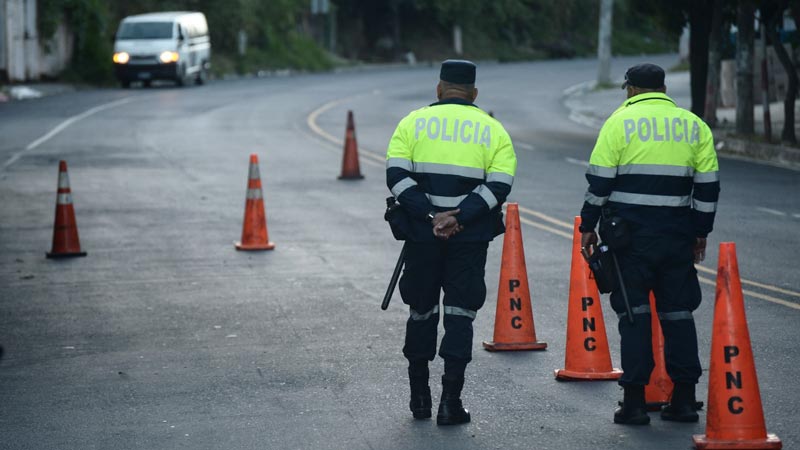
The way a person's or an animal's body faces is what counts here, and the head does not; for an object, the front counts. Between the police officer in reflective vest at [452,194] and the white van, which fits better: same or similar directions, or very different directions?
very different directions

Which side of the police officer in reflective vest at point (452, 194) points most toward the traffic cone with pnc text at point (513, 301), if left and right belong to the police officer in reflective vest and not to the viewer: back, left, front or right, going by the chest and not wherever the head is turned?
front

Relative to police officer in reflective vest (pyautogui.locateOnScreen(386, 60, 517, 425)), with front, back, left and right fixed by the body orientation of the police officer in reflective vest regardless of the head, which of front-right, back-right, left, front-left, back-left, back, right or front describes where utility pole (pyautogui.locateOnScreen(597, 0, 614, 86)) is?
front

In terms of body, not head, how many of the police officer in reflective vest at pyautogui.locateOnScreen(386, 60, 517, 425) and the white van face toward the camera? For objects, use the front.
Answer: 1

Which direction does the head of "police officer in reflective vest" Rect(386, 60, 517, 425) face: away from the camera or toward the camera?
away from the camera

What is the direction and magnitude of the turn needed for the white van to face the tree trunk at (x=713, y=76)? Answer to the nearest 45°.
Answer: approximately 45° to its left

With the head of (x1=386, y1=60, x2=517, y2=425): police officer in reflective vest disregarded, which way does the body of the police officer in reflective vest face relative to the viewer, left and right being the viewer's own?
facing away from the viewer

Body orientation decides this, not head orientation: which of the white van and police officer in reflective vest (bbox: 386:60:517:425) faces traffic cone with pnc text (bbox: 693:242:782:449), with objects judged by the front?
the white van

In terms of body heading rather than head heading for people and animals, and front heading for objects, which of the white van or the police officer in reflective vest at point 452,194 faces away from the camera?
the police officer in reflective vest

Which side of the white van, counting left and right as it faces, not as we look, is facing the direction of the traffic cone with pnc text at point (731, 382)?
front

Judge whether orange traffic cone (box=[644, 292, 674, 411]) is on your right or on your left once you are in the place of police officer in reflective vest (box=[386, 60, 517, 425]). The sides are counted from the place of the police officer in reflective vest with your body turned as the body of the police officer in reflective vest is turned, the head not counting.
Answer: on your right

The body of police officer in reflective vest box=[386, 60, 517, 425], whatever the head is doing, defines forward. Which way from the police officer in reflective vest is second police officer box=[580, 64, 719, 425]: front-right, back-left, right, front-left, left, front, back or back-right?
right

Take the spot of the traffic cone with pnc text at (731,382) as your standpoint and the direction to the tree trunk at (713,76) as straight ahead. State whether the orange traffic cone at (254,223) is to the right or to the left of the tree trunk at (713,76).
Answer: left

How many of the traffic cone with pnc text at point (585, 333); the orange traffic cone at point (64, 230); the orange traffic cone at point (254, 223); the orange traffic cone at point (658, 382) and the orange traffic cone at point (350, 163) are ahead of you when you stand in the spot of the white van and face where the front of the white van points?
5

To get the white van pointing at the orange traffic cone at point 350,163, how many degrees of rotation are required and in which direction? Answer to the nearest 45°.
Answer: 0° — it already faces it

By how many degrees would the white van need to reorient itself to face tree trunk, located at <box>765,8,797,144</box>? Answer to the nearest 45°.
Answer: approximately 45° to its left

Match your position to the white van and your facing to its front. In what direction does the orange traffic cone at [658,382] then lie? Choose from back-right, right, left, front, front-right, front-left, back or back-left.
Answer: front

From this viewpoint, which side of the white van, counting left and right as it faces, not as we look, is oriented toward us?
front

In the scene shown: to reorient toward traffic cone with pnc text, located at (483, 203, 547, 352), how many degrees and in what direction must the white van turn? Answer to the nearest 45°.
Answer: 0° — it already faces it
